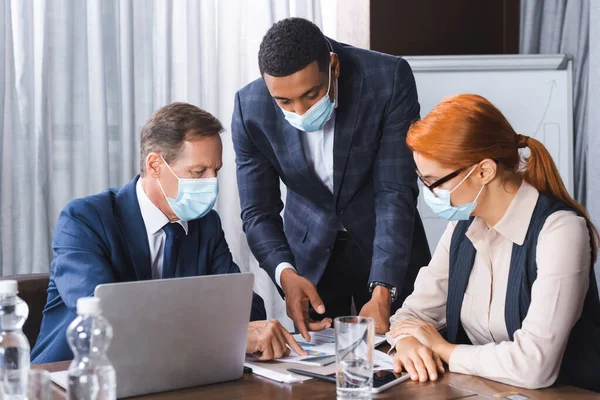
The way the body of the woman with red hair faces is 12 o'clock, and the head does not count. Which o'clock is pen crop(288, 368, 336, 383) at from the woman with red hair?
The pen is roughly at 12 o'clock from the woman with red hair.

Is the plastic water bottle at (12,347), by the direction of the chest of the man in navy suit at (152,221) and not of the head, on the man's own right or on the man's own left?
on the man's own right

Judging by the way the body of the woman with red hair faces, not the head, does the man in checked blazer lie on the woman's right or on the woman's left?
on the woman's right

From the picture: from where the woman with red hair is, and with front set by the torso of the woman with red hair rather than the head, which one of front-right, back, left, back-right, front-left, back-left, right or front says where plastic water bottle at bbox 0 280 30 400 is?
front

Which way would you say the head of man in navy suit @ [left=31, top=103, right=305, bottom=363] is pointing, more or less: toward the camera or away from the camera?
toward the camera

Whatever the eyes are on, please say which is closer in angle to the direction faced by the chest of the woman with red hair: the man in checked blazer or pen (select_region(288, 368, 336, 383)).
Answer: the pen

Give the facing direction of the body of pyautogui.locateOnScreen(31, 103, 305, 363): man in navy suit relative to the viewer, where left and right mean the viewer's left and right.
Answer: facing the viewer and to the right of the viewer

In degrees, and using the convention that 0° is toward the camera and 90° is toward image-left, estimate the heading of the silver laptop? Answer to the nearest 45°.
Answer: approximately 135°

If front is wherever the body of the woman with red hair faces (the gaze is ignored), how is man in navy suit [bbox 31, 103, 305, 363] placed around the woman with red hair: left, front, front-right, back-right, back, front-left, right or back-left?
front-right

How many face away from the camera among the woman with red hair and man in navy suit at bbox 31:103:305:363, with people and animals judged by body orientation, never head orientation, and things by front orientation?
0

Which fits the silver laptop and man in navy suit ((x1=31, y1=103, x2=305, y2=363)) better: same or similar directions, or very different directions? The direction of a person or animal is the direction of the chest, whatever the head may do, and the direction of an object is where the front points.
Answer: very different directions

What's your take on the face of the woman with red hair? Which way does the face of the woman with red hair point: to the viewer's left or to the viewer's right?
to the viewer's left

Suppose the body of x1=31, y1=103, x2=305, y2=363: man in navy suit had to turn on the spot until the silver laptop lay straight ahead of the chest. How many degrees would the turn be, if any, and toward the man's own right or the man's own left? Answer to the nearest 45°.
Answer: approximately 45° to the man's own right

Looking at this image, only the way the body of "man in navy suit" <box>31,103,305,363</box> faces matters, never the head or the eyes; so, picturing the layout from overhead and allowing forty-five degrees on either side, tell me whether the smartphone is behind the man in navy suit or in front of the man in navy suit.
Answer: in front

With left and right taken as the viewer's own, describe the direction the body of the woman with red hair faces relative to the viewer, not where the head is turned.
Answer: facing the viewer and to the left of the viewer
